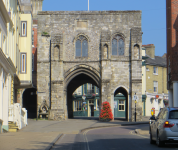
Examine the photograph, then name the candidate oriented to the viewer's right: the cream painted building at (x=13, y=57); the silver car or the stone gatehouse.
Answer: the cream painted building

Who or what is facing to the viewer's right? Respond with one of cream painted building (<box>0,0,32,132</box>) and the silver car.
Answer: the cream painted building

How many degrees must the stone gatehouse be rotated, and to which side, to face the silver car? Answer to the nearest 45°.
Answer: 0° — it already faces it

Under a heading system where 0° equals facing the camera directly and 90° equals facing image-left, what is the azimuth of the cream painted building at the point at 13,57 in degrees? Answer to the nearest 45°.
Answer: approximately 270°

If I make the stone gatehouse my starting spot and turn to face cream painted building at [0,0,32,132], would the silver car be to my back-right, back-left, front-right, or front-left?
front-left

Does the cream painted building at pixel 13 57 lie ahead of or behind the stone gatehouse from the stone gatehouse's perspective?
ahead

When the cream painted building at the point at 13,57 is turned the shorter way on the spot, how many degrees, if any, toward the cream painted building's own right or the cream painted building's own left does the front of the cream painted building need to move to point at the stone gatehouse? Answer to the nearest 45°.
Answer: approximately 45° to the cream painted building's own left

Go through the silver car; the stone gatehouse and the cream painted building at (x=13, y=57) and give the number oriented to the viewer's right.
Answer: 1

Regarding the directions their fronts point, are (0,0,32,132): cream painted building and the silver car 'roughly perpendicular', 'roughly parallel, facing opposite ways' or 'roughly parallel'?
roughly perpendicular

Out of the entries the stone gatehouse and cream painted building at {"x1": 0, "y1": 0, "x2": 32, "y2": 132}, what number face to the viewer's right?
1

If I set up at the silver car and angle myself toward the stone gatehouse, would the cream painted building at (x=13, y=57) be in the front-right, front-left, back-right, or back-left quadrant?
front-left

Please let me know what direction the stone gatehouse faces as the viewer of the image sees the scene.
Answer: facing the viewer
